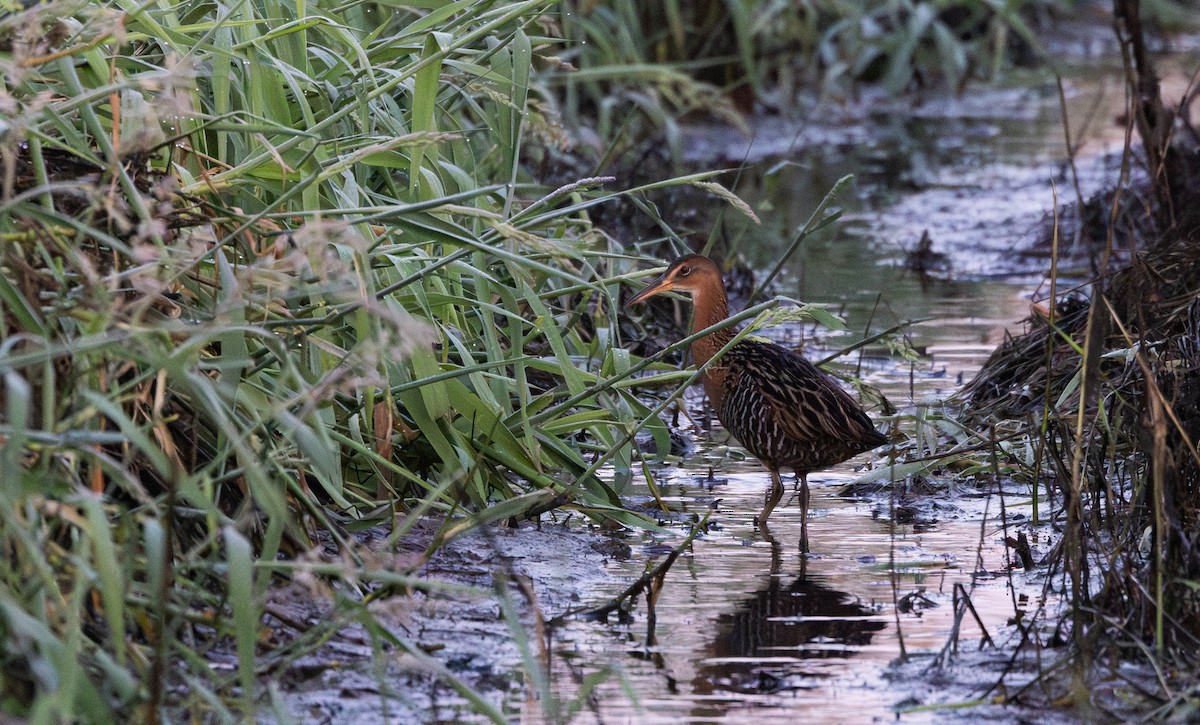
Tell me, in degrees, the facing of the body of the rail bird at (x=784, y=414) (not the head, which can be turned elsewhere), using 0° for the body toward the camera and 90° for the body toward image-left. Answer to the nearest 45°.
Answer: approximately 90°
